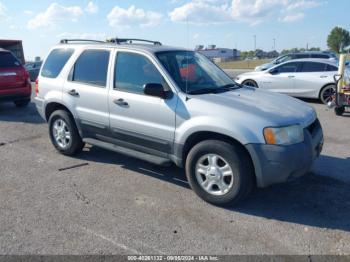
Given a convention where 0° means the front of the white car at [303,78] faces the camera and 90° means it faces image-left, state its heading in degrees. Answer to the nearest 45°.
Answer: approximately 90°

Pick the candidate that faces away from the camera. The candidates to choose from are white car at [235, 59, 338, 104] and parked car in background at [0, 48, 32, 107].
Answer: the parked car in background

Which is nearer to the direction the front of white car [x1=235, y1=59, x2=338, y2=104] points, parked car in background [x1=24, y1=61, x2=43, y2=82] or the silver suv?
the parked car in background

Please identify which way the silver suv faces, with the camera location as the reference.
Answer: facing the viewer and to the right of the viewer

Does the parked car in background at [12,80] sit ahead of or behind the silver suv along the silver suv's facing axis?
behind

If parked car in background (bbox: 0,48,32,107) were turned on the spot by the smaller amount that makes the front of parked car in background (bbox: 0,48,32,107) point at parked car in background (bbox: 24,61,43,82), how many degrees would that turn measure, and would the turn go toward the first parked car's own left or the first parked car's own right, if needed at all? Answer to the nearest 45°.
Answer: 0° — it already faces it

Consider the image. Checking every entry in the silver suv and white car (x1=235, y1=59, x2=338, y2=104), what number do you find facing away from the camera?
0

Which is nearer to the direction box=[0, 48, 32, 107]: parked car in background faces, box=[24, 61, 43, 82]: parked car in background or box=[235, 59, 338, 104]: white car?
the parked car in background

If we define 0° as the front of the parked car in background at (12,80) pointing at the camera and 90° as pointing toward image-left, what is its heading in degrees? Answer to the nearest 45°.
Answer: approximately 180°

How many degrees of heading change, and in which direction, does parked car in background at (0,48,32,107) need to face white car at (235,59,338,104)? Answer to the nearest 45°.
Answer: approximately 90° to its right

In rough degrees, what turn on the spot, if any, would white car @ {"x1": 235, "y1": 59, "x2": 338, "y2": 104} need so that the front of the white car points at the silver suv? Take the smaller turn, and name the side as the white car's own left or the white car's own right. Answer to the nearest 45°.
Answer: approximately 90° to the white car's own left
